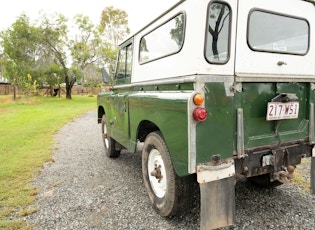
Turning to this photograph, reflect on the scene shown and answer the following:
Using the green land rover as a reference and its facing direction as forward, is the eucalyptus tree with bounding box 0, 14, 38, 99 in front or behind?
in front

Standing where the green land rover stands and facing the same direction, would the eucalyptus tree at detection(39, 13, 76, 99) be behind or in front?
in front

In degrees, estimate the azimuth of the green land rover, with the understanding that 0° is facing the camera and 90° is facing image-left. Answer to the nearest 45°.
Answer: approximately 135°
